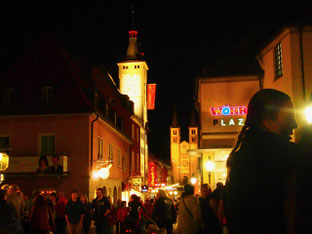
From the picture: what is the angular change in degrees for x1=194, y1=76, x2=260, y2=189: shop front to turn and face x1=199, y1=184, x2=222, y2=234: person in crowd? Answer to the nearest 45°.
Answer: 0° — it already faces them

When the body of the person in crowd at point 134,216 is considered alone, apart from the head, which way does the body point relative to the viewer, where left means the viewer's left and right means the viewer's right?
facing away from the viewer

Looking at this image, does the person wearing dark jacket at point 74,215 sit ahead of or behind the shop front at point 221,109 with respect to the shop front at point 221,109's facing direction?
ahead

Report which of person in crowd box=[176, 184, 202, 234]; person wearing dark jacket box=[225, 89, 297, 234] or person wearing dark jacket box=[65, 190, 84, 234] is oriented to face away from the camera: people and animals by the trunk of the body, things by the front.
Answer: the person in crowd

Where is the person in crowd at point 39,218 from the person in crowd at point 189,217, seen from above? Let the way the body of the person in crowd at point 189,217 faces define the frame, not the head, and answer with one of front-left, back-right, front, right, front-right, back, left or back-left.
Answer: front-left

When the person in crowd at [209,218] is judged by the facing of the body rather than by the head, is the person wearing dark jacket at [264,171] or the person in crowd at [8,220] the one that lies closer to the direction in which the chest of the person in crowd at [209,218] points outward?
the person in crowd

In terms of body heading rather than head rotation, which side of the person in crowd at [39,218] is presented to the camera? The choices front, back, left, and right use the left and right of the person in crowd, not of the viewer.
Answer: back

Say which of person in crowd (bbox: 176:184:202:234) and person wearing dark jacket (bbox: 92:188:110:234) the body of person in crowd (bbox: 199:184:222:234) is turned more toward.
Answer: the person in crowd
